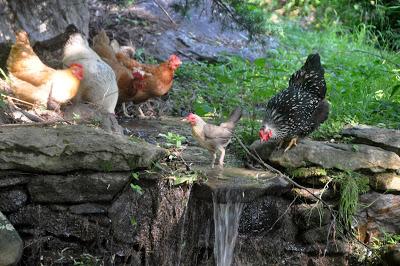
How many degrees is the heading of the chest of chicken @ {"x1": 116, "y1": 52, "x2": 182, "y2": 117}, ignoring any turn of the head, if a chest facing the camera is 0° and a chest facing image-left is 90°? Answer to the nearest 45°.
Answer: approximately 270°

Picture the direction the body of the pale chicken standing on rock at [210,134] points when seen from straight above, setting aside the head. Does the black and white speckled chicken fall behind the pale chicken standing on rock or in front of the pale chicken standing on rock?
behind

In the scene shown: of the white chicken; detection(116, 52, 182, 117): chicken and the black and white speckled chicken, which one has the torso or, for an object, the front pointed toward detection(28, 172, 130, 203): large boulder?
the black and white speckled chicken

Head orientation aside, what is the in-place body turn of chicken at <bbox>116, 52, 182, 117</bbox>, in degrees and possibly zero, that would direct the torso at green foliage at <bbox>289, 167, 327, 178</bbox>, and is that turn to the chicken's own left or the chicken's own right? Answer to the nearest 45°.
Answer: approximately 45° to the chicken's own right

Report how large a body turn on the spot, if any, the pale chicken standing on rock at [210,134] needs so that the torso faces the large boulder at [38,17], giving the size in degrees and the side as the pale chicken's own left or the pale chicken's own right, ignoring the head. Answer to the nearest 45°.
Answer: approximately 45° to the pale chicken's own right

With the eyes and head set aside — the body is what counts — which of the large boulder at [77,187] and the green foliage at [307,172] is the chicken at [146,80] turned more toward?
the green foliage

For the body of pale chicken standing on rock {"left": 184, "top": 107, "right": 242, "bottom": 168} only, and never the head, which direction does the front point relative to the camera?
to the viewer's left

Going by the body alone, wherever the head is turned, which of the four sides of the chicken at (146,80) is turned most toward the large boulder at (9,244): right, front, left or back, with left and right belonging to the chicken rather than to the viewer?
right
